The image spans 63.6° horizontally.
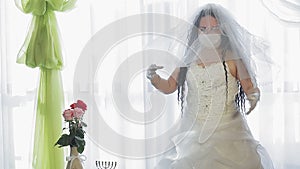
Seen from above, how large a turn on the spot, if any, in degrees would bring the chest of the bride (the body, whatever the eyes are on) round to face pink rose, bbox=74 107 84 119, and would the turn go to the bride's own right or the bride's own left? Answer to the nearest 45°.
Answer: approximately 90° to the bride's own right

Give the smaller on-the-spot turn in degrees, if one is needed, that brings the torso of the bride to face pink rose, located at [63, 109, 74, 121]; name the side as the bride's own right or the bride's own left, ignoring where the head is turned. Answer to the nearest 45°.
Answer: approximately 90° to the bride's own right

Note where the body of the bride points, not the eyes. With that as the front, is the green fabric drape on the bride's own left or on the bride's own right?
on the bride's own right

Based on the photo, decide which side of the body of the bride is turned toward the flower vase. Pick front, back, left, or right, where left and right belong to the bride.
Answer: right

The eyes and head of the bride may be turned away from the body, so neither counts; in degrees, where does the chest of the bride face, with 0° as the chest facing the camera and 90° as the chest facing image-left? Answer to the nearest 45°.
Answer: approximately 0°

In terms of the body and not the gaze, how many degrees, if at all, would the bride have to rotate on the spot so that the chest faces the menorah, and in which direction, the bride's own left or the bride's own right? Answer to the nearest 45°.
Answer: approximately 90° to the bride's own right
